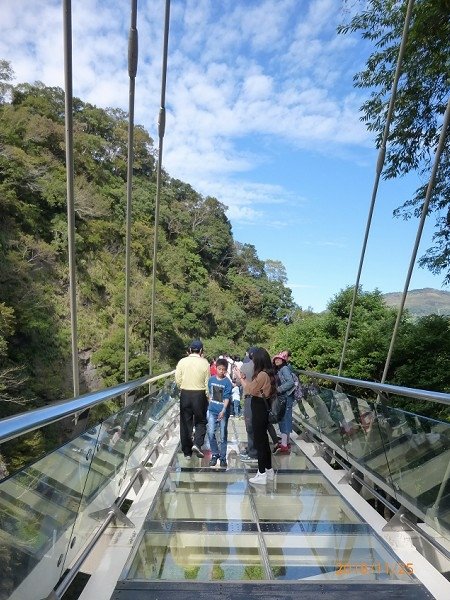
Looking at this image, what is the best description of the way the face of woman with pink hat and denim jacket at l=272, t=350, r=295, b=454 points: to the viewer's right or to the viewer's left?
to the viewer's left

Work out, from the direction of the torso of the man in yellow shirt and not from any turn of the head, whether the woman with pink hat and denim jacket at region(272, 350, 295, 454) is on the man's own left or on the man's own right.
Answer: on the man's own right

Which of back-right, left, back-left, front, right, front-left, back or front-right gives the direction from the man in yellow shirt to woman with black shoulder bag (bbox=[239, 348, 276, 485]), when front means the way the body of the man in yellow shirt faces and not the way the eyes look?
back-right

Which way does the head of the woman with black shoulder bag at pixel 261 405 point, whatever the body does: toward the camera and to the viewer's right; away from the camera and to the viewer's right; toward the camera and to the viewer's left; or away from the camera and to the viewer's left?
away from the camera and to the viewer's left

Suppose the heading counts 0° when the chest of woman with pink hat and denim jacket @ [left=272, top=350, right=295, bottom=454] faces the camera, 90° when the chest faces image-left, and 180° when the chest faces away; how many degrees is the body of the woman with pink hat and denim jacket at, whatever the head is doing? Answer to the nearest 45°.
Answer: approximately 45°

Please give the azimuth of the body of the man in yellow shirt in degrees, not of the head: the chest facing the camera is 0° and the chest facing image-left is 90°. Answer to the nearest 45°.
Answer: approximately 180°

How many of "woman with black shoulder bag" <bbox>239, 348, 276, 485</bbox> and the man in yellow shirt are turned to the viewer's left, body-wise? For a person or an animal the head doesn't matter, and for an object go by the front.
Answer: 1

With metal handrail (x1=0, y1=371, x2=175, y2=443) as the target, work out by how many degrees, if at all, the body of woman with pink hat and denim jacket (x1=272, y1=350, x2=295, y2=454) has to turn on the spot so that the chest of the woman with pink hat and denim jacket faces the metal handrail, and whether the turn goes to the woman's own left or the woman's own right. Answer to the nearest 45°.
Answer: approximately 45° to the woman's own left

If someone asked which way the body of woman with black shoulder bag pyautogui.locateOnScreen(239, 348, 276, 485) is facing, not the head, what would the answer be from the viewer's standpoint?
to the viewer's left

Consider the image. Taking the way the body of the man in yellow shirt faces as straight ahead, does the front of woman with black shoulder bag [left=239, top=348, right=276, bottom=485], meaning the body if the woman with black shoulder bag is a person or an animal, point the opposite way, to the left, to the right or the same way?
to the left
